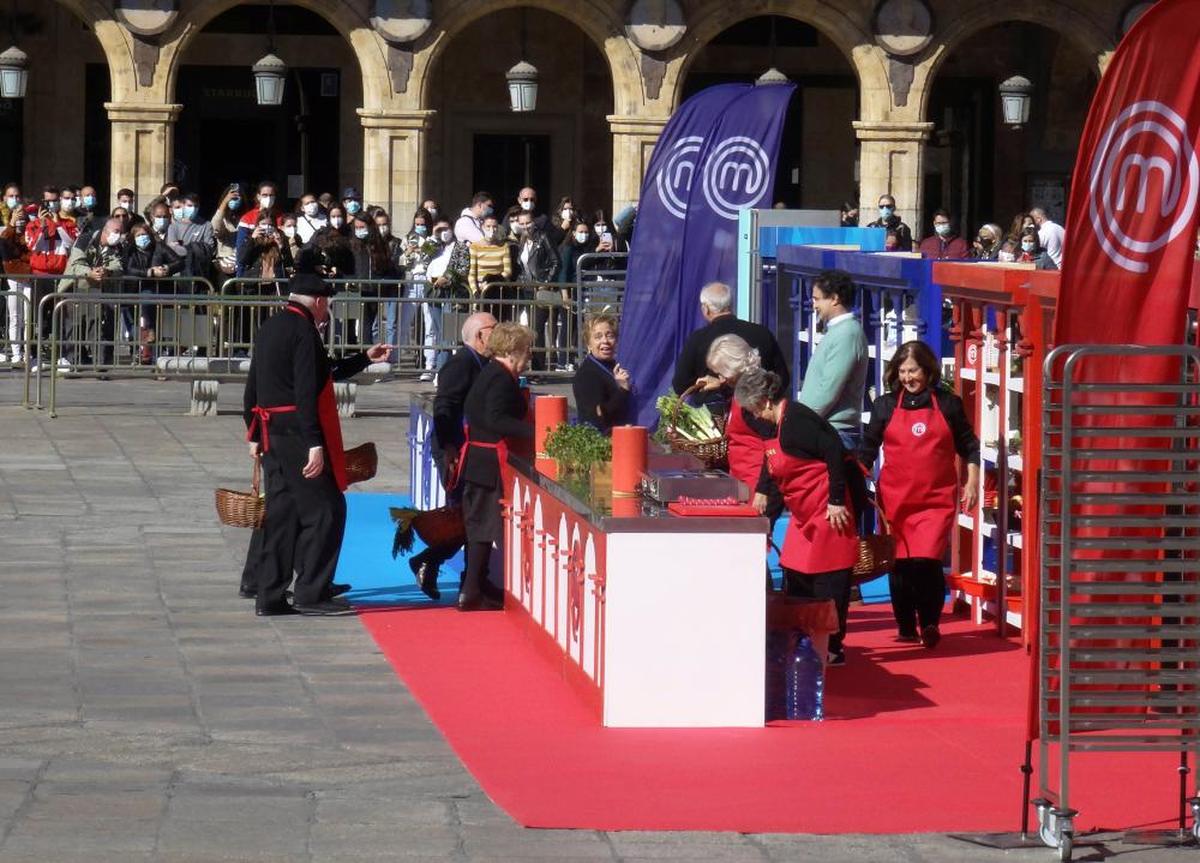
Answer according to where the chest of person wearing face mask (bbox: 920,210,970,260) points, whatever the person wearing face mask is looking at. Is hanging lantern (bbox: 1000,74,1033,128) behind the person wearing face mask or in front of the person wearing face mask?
behind

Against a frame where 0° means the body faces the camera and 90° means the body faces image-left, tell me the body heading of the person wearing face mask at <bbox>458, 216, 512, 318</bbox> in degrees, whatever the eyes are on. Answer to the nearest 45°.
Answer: approximately 0°

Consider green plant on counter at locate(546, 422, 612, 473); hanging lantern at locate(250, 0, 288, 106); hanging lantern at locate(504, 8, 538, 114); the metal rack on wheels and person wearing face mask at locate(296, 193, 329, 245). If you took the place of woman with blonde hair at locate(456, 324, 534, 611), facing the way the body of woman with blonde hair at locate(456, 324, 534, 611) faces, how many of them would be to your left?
3

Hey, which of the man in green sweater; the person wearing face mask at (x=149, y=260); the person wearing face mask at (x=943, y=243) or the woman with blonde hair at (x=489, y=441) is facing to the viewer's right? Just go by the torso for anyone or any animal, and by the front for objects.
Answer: the woman with blonde hair

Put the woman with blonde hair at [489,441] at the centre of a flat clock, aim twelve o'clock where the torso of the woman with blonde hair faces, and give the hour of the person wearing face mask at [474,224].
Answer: The person wearing face mask is roughly at 9 o'clock from the woman with blonde hair.

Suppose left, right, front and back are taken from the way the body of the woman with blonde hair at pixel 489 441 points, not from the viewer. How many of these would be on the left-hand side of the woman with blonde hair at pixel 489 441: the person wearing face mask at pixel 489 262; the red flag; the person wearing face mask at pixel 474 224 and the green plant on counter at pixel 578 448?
2

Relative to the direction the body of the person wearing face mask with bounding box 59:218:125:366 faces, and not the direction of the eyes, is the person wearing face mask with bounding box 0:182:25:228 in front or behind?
behind

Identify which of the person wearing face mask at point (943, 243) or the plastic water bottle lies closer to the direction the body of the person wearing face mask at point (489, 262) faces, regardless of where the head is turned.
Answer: the plastic water bottle

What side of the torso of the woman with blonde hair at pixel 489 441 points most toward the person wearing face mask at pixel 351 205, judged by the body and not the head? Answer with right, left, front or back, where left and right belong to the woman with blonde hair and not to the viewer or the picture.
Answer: left

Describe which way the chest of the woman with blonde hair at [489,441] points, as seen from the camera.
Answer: to the viewer's right
